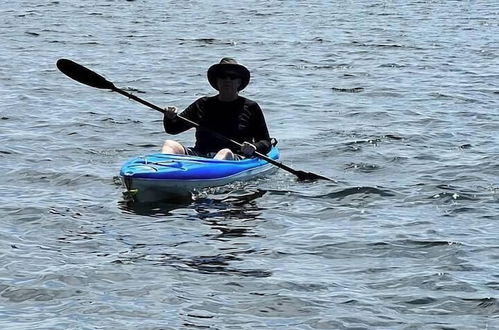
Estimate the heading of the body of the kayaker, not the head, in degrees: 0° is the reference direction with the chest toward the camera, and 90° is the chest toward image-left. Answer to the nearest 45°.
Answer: approximately 45°

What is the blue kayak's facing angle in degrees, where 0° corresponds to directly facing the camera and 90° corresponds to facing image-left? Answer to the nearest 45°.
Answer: approximately 45°
